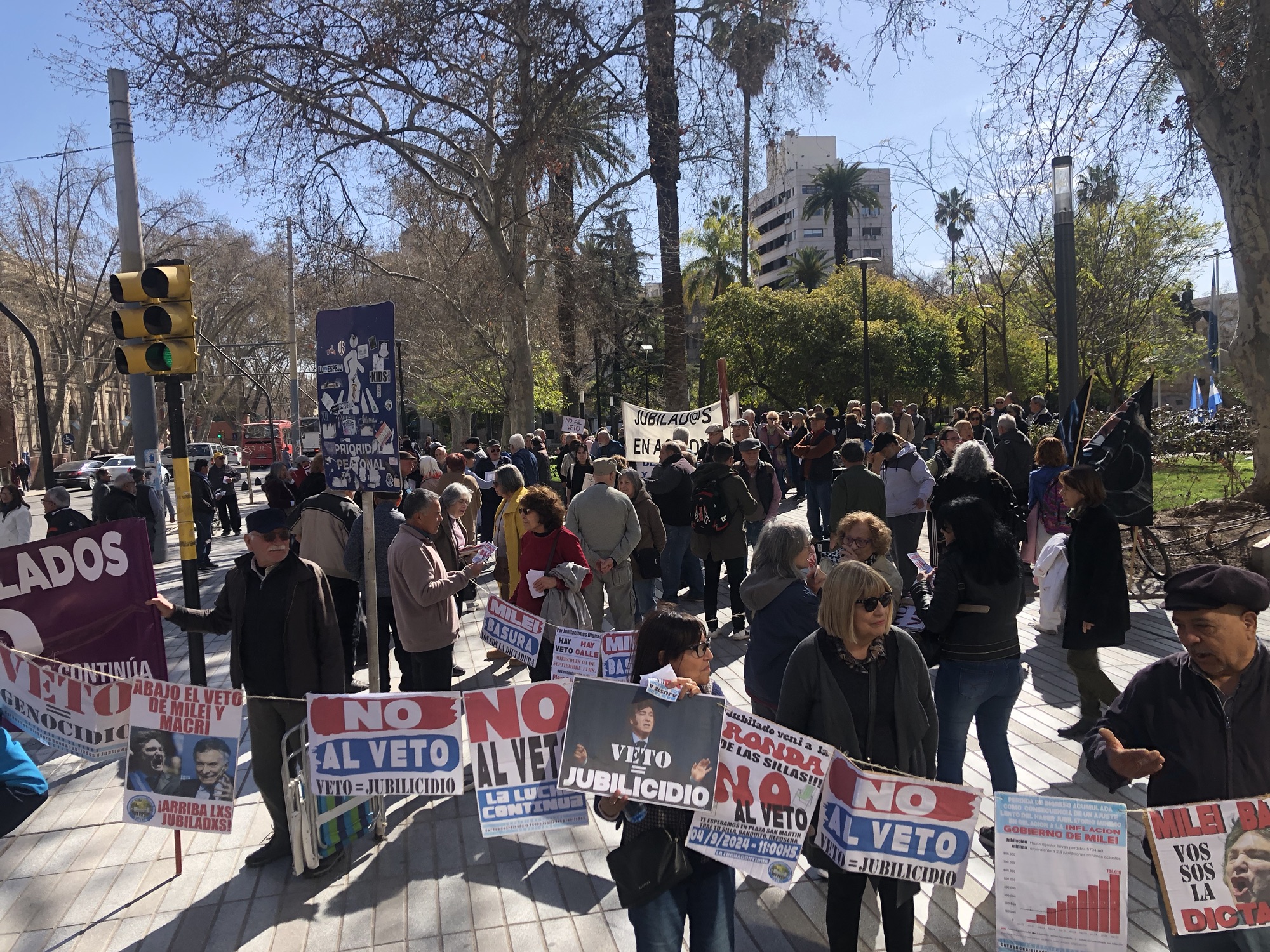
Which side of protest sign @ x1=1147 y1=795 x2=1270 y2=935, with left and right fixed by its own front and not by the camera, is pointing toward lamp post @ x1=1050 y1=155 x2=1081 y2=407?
back

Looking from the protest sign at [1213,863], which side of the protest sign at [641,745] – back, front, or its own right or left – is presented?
left

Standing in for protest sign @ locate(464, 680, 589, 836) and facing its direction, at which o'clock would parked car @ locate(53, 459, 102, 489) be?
The parked car is roughly at 5 o'clock from the protest sign.

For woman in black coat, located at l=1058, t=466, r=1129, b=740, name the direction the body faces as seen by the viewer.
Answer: to the viewer's left

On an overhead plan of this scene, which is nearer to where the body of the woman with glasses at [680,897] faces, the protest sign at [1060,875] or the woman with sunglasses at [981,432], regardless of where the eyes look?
the protest sign

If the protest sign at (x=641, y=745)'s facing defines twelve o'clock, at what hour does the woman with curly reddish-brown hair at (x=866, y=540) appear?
The woman with curly reddish-brown hair is roughly at 7 o'clock from the protest sign.

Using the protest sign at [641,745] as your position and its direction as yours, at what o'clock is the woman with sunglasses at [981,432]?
The woman with sunglasses is roughly at 7 o'clock from the protest sign.

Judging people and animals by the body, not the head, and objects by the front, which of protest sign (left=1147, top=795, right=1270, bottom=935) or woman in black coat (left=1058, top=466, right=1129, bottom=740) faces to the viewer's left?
the woman in black coat

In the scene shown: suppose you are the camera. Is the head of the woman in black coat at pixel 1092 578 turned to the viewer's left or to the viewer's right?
to the viewer's left

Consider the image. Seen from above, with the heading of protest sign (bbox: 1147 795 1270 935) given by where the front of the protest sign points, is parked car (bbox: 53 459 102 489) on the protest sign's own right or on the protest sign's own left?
on the protest sign's own right

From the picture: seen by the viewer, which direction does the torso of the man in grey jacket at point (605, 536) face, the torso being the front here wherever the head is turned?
away from the camera

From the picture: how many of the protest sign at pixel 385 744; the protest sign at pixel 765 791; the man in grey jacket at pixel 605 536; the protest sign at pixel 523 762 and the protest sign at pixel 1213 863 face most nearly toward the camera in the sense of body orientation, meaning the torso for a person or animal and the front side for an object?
4

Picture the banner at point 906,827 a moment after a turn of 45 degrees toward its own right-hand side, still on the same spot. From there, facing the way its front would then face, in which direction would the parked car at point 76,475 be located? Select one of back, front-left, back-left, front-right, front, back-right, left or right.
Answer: right

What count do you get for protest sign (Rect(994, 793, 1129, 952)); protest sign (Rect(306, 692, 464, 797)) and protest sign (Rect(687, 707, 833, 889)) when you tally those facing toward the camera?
3
